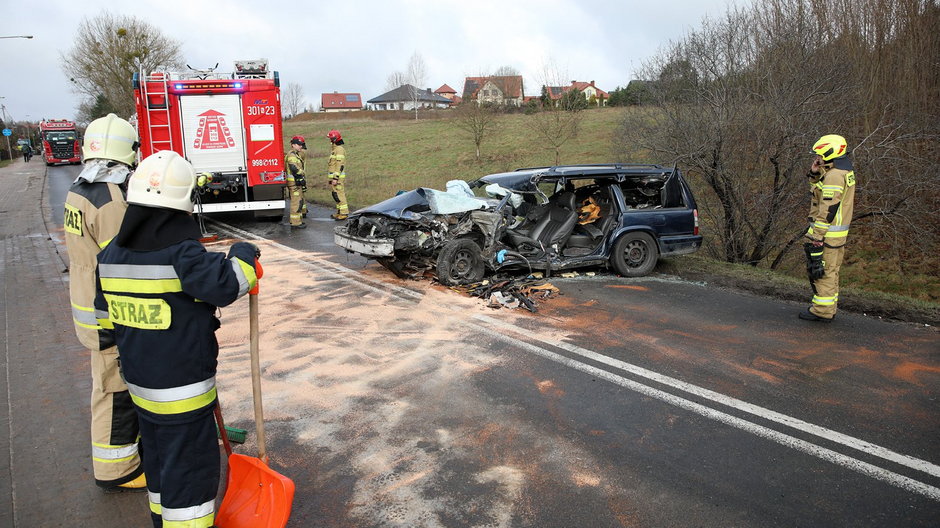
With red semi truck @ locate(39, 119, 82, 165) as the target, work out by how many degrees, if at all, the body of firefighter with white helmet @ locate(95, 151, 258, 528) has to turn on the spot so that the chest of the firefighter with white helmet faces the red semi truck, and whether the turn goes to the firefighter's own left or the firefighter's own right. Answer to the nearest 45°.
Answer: approximately 45° to the firefighter's own left

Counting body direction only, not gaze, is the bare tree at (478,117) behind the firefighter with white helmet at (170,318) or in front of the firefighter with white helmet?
in front

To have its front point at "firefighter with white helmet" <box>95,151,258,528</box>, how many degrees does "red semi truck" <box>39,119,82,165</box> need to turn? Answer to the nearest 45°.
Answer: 0° — it already faces them

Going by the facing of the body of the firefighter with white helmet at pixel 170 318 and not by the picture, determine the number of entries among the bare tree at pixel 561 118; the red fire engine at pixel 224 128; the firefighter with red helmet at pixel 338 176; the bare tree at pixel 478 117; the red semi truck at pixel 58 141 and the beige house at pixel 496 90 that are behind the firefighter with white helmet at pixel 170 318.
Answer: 0

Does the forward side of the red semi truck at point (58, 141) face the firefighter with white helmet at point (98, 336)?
yes

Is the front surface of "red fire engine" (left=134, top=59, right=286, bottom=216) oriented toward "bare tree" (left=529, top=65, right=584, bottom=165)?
no

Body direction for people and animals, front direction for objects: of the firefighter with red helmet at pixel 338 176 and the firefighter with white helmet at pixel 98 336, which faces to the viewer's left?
the firefighter with red helmet at pixel 338 176

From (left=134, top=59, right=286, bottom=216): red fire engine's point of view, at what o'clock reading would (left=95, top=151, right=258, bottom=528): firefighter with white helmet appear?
The firefighter with white helmet is roughly at 6 o'clock from the red fire engine.

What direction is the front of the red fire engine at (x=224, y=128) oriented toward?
away from the camera

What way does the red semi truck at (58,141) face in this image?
toward the camera

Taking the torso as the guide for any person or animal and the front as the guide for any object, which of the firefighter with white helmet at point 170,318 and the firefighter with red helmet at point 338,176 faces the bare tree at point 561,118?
the firefighter with white helmet at point 170,318

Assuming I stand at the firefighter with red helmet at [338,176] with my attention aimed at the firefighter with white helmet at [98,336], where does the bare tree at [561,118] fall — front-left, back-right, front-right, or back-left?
back-left

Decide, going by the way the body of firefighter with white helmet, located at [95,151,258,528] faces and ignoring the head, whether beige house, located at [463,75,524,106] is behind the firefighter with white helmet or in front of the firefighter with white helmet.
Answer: in front

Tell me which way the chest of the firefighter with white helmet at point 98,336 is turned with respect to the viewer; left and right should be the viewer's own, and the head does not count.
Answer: facing away from the viewer and to the right of the viewer

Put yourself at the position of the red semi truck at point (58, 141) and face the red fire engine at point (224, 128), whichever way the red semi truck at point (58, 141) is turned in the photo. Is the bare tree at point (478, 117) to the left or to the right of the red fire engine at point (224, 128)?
left

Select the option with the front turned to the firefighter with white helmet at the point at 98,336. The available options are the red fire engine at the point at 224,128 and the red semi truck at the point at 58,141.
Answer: the red semi truck at the point at 58,141
